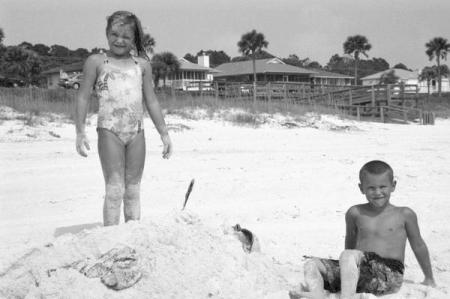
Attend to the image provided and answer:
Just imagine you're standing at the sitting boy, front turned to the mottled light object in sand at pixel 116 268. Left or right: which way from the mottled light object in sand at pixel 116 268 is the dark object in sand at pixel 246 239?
right

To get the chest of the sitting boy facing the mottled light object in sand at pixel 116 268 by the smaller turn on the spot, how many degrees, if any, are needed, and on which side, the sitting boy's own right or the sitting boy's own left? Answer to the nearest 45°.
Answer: approximately 45° to the sitting boy's own right

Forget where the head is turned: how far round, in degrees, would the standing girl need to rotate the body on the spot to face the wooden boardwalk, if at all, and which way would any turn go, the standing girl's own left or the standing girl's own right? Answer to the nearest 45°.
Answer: approximately 135° to the standing girl's own left

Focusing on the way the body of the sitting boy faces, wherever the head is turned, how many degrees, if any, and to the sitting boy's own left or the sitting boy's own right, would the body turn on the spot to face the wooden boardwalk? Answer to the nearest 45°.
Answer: approximately 135° to the sitting boy's own right

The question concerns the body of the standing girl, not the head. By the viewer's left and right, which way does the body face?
facing the viewer

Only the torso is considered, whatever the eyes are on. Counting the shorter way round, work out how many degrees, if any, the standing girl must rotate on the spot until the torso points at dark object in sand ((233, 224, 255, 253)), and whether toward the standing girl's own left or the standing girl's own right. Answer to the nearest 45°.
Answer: approximately 45° to the standing girl's own left

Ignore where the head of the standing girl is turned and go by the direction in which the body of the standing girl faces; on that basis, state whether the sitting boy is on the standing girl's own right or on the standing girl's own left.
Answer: on the standing girl's own left

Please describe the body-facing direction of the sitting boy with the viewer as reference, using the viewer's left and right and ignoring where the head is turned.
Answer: facing the viewer and to the left of the viewer
